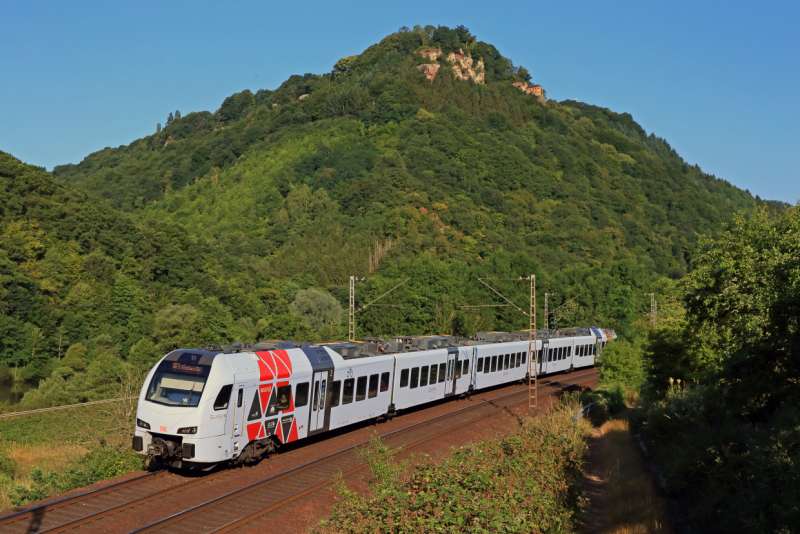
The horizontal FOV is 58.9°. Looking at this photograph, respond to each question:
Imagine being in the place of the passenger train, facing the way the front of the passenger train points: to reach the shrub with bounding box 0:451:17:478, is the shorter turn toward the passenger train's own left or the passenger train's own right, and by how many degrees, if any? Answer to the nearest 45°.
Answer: approximately 45° to the passenger train's own right

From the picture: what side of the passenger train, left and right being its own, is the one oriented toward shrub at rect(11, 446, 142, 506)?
front

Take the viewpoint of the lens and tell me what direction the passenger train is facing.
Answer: facing the viewer and to the left of the viewer
